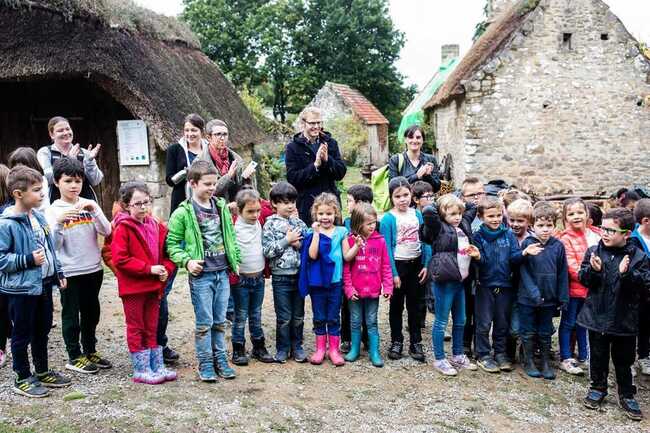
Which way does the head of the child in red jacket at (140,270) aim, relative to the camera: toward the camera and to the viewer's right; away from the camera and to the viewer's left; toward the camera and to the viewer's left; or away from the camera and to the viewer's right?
toward the camera and to the viewer's right

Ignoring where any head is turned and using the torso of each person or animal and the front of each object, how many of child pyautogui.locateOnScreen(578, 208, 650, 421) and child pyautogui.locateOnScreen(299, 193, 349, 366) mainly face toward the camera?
2

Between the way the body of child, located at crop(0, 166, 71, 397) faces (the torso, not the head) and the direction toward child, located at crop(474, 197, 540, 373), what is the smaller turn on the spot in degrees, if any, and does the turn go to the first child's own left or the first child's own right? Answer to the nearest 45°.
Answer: approximately 45° to the first child's own left

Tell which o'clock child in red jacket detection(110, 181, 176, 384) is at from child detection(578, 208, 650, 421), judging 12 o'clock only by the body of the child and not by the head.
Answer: The child in red jacket is roughly at 2 o'clock from the child.

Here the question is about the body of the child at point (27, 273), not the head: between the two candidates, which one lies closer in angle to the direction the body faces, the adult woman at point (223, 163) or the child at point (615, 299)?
the child

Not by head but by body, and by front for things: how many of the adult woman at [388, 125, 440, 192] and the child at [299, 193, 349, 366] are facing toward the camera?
2

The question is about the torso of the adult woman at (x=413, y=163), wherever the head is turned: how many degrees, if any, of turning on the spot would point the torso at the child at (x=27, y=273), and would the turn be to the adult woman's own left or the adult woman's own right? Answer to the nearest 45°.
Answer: approximately 45° to the adult woman's own right

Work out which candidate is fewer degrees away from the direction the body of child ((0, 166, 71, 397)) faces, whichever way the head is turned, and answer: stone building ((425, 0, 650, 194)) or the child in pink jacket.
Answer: the child in pink jacket

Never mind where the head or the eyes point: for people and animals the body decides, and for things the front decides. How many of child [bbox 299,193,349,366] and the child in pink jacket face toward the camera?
2
